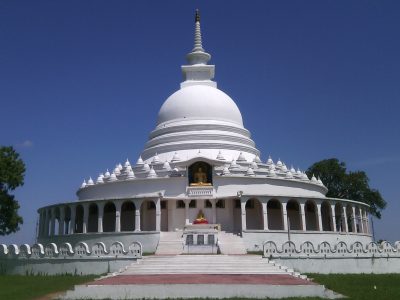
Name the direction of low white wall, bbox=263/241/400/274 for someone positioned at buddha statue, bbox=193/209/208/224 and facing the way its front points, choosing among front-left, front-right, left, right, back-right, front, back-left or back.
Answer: front-left

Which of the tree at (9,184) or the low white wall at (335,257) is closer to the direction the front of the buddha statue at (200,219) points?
the low white wall

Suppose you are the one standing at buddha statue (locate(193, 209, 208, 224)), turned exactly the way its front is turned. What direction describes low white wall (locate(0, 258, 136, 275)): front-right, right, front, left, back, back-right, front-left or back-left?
front-right

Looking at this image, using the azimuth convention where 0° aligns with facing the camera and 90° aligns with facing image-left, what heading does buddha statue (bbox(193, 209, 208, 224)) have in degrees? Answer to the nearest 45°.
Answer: approximately 0°

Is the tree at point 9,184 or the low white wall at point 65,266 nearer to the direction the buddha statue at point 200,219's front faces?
the low white wall

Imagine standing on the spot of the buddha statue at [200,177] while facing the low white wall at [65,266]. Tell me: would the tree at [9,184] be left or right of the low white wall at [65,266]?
right

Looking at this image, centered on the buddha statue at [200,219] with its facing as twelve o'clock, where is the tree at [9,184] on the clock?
The tree is roughly at 3 o'clock from the buddha statue.

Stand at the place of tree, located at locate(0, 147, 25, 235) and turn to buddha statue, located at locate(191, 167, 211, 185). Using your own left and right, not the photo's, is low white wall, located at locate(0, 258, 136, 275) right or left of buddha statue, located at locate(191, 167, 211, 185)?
right

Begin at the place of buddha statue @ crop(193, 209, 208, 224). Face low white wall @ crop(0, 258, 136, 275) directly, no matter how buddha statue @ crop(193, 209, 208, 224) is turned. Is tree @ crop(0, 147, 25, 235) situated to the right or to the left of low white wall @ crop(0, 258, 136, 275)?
right
